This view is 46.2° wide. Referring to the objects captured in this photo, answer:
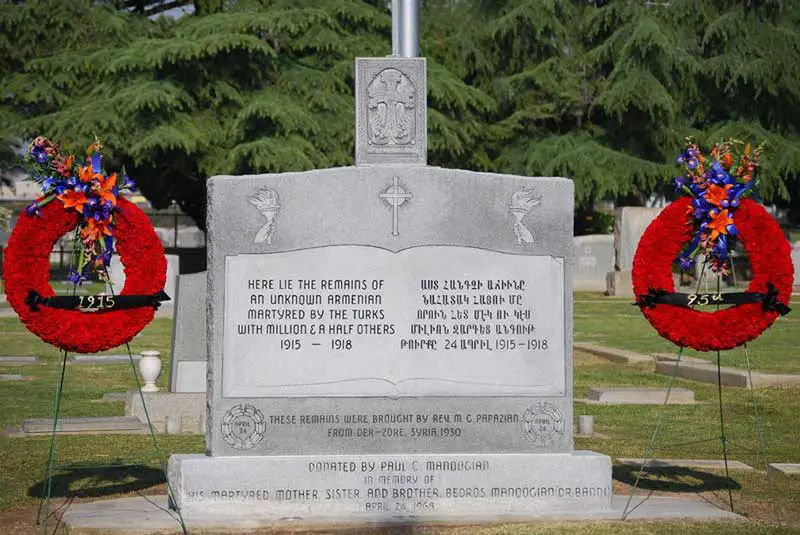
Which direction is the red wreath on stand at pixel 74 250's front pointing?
toward the camera

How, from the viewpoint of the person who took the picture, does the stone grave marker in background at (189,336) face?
facing the viewer

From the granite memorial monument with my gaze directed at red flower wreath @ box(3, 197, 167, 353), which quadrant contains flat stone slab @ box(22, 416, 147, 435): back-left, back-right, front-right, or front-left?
front-right

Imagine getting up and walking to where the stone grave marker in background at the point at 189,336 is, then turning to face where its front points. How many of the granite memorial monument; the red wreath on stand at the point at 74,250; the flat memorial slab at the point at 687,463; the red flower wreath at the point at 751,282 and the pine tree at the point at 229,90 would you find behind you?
1

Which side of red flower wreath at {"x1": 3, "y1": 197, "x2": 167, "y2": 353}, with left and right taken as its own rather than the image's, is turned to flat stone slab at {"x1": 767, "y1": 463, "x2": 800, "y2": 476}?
left

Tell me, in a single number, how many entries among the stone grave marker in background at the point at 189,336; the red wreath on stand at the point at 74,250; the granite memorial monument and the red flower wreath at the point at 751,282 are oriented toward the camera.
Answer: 4

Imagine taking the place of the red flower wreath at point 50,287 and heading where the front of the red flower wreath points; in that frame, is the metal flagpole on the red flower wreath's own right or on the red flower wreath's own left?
on the red flower wreath's own left

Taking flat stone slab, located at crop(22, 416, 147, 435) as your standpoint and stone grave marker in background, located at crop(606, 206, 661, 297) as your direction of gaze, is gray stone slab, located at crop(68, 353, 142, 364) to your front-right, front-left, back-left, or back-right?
front-left

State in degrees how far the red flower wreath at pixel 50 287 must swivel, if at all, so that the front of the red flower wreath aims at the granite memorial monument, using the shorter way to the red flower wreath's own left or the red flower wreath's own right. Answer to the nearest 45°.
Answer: approximately 90° to the red flower wreath's own left

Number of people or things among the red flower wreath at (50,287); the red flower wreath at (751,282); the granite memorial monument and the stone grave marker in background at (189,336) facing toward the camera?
4

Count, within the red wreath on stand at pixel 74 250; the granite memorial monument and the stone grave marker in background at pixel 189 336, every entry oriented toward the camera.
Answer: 3

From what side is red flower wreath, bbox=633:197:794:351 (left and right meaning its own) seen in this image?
front

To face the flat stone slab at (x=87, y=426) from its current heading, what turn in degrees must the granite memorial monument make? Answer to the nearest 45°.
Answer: approximately 135° to its right

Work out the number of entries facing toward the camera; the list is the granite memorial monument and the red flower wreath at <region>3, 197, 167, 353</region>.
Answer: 2
